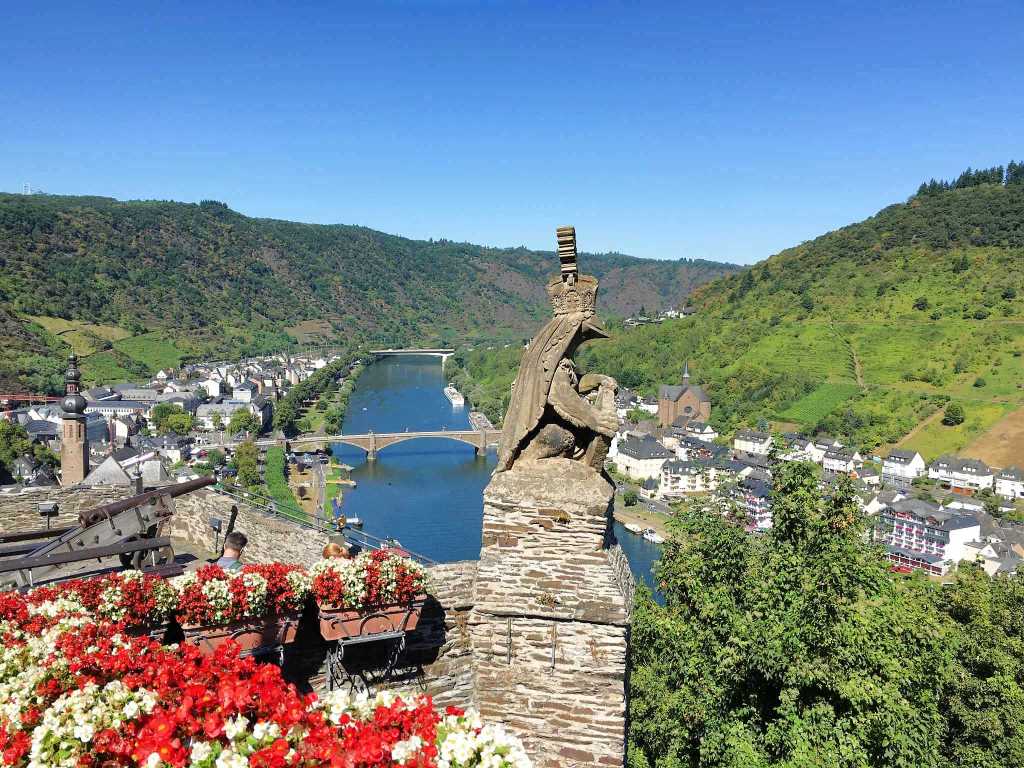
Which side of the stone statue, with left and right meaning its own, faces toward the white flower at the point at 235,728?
right

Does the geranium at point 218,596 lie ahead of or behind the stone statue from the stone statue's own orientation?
behind

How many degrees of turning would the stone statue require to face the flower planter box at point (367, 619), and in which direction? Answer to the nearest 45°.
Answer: approximately 135° to its right

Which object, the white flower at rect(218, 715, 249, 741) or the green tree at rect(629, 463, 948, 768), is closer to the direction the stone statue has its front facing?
the green tree

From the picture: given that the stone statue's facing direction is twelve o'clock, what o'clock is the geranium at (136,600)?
The geranium is roughly at 5 o'clock from the stone statue.

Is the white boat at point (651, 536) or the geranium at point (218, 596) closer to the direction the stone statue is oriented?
the white boat

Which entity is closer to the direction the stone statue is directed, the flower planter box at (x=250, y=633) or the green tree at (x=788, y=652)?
the green tree

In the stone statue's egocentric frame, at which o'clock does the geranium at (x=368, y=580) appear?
The geranium is roughly at 5 o'clock from the stone statue.

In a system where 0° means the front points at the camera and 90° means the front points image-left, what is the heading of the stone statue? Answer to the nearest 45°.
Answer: approximately 270°

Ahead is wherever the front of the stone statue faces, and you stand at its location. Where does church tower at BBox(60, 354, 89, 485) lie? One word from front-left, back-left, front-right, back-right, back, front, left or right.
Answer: back-left

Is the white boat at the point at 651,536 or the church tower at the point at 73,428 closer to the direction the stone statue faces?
the white boat

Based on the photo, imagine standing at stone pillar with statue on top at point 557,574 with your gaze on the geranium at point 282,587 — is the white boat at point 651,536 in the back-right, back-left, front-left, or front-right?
back-right
